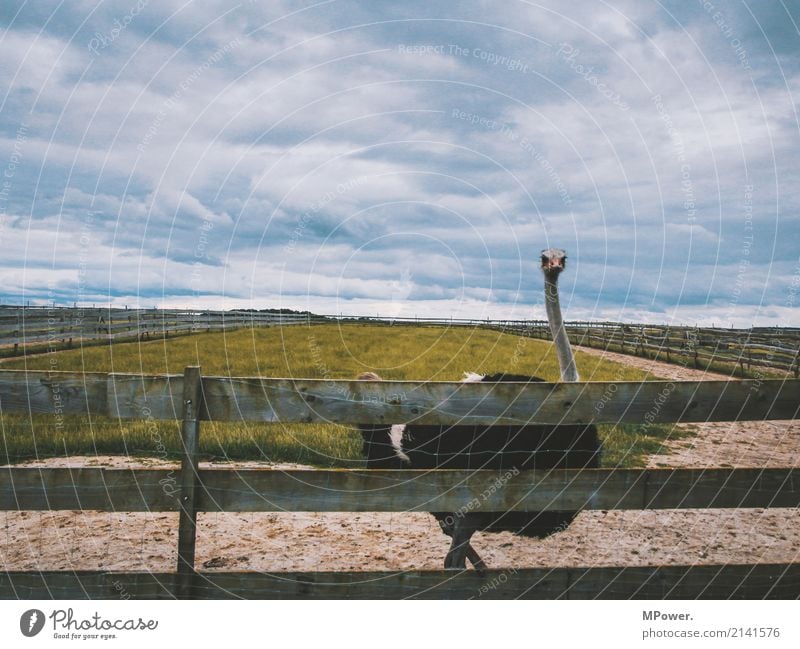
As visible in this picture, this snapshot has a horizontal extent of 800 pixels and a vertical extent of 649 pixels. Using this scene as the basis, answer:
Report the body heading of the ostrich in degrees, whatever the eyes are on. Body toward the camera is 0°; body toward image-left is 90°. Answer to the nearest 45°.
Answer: approximately 270°

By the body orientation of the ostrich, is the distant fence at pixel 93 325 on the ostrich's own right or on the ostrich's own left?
on the ostrich's own left

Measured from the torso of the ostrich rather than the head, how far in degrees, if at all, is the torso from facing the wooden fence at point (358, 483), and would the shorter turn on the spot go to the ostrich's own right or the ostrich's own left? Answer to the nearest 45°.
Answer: approximately 135° to the ostrich's own right

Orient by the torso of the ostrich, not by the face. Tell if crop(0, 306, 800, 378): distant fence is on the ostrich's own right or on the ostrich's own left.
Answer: on the ostrich's own left

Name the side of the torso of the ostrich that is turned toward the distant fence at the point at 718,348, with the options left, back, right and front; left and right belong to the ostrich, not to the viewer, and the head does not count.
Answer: left
